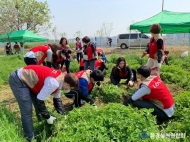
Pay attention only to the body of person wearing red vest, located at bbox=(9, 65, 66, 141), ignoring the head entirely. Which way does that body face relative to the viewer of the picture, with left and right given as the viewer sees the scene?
facing to the right of the viewer

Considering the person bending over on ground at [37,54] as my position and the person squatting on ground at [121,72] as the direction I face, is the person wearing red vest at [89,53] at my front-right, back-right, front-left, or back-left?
front-left

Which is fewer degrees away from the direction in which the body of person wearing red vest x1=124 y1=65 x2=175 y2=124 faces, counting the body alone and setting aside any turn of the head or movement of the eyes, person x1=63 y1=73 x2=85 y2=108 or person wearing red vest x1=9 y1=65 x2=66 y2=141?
the person

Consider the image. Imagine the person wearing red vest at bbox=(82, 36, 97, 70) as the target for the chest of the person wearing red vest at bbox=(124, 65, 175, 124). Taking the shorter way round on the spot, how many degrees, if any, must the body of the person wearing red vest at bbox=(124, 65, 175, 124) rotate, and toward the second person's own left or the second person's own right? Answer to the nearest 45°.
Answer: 0° — they already face them

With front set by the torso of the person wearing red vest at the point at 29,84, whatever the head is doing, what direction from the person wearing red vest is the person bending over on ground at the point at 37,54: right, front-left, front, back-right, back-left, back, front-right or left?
left

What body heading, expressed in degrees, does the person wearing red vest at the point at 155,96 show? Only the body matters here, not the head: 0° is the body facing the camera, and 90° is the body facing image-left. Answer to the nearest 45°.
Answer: approximately 135°

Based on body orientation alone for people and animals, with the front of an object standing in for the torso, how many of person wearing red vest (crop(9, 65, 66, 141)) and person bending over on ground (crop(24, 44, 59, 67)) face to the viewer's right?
2

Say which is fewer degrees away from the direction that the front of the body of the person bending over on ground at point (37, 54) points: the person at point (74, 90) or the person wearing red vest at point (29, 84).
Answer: the person

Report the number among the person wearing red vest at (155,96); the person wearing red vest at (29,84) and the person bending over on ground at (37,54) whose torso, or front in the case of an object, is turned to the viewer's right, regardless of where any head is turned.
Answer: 2

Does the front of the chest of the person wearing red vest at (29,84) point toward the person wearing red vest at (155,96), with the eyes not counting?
yes

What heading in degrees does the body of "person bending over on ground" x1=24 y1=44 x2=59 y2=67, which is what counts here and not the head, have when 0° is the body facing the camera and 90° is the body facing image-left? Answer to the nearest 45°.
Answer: approximately 270°

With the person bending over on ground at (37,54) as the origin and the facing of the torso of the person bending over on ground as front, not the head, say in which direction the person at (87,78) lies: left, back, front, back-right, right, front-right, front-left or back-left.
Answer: front-right

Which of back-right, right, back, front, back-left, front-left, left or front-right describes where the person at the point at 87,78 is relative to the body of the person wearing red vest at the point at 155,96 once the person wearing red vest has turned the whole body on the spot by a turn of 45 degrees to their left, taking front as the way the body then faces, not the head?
front
